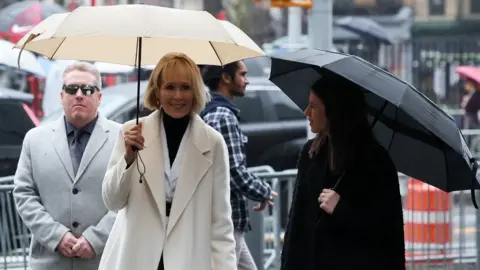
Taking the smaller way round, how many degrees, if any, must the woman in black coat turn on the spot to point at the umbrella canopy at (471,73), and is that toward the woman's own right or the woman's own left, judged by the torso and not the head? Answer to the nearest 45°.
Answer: approximately 135° to the woman's own right

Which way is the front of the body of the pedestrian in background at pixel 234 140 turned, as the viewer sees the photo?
to the viewer's right

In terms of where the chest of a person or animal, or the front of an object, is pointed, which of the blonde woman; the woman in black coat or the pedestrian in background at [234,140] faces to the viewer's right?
the pedestrian in background

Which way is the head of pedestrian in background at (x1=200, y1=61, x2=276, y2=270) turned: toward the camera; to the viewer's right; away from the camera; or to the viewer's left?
to the viewer's right

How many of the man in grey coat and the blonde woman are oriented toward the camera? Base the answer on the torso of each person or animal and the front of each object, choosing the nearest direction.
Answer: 2
